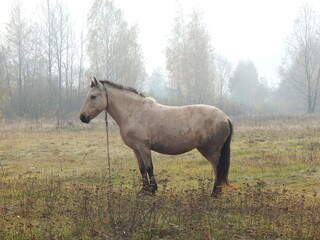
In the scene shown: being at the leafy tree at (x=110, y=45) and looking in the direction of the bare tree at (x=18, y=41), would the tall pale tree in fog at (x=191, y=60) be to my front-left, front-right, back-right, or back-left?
back-right

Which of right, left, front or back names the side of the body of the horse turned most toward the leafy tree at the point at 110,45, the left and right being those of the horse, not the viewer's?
right

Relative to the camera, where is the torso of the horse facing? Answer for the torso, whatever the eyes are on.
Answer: to the viewer's left

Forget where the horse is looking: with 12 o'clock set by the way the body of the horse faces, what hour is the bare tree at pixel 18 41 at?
The bare tree is roughly at 2 o'clock from the horse.

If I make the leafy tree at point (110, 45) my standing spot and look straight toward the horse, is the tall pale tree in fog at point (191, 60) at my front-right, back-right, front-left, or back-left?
back-left

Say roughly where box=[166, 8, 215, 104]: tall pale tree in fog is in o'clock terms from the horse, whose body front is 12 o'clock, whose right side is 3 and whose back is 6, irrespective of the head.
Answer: The tall pale tree in fog is roughly at 3 o'clock from the horse.
